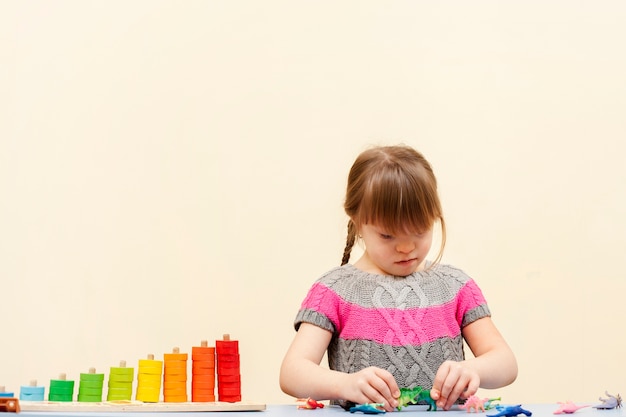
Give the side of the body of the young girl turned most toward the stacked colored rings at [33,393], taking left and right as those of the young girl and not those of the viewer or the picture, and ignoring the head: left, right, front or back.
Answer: right

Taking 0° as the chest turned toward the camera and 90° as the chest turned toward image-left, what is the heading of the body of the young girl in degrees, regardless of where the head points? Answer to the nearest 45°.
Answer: approximately 0°

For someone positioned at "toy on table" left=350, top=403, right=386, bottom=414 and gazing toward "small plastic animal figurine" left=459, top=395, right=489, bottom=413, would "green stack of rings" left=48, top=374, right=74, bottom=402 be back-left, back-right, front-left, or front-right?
back-left

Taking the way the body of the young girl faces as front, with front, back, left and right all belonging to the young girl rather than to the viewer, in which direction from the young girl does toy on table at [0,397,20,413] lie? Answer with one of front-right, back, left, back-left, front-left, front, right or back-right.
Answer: front-right
